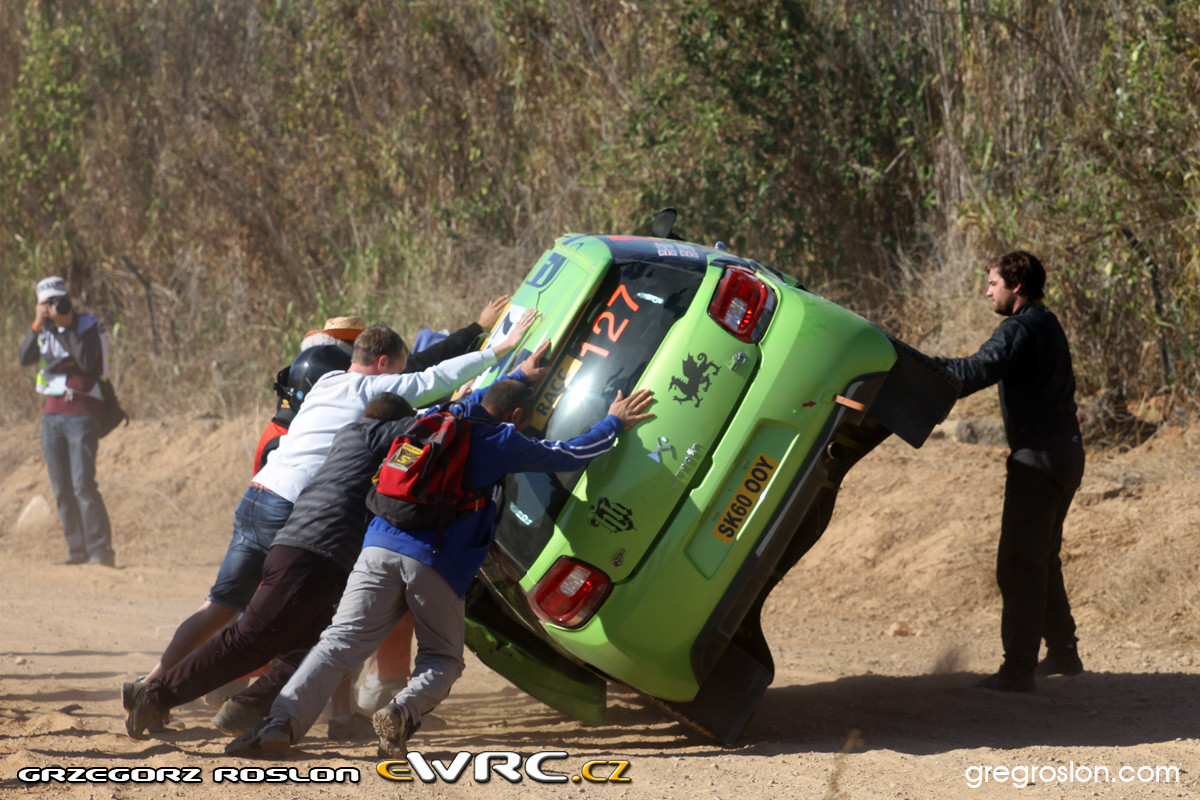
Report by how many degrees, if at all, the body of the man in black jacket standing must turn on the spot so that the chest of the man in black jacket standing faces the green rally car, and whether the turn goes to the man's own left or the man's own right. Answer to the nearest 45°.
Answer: approximately 45° to the man's own left

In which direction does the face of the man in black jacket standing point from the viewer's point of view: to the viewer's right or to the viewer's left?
to the viewer's left

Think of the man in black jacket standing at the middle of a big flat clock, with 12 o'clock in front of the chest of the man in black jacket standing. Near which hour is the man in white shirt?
The man in white shirt is roughly at 11 o'clock from the man in black jacket standing.

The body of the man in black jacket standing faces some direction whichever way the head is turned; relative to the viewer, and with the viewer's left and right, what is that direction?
facing to the left of the viewer
